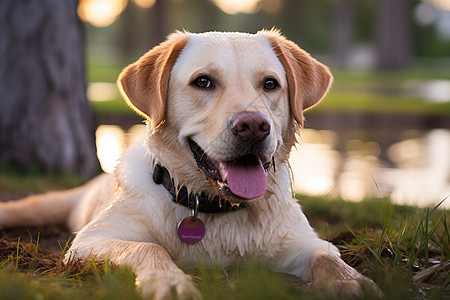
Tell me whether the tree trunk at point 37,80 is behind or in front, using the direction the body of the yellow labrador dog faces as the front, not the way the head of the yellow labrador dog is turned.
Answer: behind

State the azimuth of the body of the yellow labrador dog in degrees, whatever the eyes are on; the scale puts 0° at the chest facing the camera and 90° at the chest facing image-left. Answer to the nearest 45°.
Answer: approximately 315°
